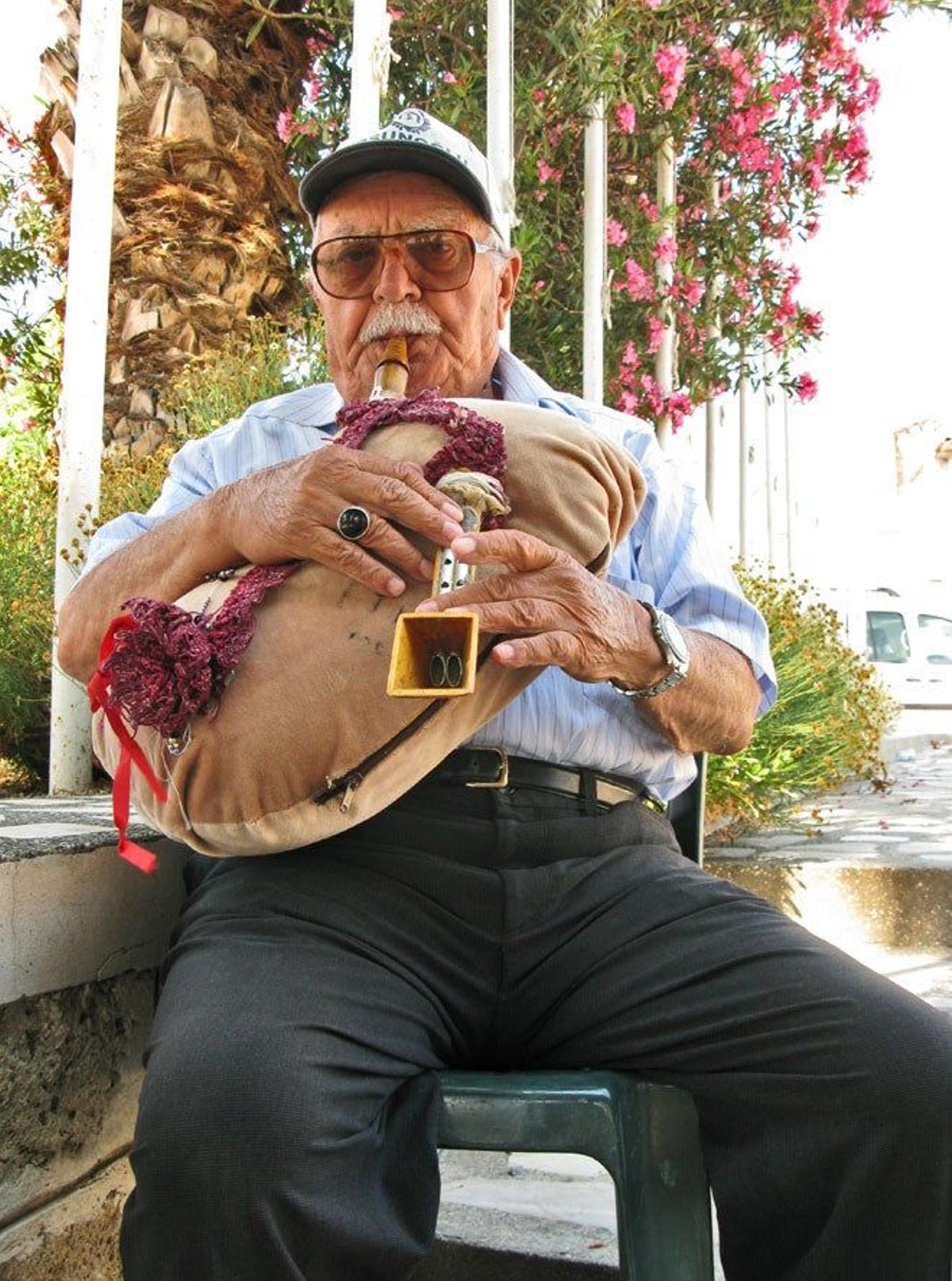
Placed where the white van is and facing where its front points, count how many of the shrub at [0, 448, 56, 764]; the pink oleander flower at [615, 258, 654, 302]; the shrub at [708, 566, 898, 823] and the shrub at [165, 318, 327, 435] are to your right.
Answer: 4

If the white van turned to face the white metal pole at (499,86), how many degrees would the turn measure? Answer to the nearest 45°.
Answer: approximately 90° to its right

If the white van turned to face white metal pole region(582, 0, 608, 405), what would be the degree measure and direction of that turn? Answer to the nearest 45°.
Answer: approximately 90° to its right

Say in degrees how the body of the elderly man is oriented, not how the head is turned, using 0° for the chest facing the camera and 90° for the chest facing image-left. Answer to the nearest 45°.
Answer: approximately 0°

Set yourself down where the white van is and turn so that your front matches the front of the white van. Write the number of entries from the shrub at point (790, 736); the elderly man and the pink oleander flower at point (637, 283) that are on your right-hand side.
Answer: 3

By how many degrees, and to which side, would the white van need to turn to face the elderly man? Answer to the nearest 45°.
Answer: approximately 90° to its right

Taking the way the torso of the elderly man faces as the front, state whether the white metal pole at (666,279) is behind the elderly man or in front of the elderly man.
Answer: behind

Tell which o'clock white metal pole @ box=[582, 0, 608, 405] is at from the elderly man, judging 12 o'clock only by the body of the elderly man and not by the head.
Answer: The white metal pole is roughly at 6 o'clock from the elderly man.
